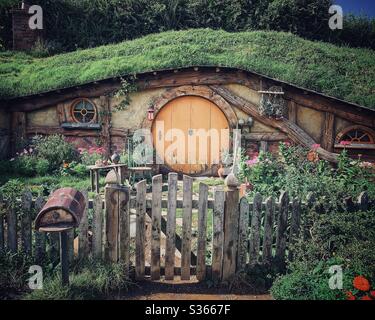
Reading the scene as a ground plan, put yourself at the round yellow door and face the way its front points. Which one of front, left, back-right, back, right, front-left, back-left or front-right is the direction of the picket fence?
front

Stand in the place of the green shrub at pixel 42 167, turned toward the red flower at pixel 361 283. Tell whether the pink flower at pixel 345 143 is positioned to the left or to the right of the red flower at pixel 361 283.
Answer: left

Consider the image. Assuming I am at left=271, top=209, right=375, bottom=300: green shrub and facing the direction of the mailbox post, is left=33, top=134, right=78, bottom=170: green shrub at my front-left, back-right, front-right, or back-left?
front-right

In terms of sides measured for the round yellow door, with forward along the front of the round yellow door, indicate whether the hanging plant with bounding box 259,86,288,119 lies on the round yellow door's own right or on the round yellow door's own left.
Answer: on the round yellow door's own left

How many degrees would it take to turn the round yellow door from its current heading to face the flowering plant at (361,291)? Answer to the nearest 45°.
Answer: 0° — it already faces it

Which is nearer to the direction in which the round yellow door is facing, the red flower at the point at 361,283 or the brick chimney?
the red flower

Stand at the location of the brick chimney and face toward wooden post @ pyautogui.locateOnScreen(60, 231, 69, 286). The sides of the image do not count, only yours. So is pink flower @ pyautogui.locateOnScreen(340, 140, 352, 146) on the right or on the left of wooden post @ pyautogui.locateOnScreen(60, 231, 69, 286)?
left

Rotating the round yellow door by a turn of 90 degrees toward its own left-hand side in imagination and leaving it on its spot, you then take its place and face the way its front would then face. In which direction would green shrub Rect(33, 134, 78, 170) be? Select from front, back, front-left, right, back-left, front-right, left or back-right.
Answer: back

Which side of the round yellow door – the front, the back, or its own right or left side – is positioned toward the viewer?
front

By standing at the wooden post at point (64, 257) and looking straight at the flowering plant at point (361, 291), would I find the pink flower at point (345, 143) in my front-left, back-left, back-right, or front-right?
front-left

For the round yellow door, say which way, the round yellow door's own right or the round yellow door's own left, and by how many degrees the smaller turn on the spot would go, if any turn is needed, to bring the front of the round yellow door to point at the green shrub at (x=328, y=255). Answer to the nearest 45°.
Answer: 0° — it already faces it

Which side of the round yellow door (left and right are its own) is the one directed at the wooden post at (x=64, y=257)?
front

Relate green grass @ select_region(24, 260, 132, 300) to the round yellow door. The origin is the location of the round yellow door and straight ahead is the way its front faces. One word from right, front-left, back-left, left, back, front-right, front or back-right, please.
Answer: front

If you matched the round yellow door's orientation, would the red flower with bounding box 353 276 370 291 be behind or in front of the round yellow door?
in front

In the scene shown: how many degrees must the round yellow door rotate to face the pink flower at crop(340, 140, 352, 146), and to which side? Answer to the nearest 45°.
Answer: approximately 90° to its left

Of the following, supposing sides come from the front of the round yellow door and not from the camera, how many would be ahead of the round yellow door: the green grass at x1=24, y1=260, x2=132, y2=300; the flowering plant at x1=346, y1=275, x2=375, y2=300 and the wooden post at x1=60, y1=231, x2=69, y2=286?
3
